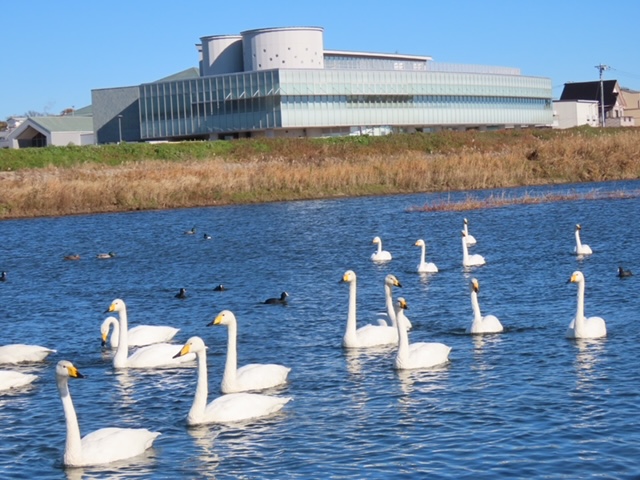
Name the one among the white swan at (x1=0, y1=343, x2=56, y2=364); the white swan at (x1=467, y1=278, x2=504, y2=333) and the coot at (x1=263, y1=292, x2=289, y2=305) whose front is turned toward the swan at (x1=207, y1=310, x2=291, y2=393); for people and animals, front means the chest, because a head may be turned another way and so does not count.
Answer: the white swan at (x1=467, y1=278, x2=504, y2=333)

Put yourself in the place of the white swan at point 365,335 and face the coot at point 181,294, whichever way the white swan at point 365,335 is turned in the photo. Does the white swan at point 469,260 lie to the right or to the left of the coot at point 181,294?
right

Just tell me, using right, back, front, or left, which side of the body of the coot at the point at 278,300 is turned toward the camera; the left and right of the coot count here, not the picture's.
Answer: right

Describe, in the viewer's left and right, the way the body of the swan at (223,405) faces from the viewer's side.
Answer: facing to the left of the viewer

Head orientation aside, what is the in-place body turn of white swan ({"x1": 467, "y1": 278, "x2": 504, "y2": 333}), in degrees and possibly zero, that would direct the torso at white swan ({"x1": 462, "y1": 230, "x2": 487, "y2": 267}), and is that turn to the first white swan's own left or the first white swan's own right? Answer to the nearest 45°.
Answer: approximately 135° to the first white swan's own right

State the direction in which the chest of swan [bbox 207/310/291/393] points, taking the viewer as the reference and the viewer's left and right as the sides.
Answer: facing to the left of the viewer

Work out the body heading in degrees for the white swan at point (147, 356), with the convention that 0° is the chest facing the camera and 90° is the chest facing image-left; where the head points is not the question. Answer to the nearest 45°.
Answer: approximately 90°

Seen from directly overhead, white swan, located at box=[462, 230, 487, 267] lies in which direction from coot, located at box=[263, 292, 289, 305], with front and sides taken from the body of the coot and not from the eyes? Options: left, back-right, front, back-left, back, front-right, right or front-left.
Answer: front-left

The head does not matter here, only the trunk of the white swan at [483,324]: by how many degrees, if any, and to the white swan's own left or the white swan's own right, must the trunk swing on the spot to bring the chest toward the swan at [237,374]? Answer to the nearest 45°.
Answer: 0° — it already faces it

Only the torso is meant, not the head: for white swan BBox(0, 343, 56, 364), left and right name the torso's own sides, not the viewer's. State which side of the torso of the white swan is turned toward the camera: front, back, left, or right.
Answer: left

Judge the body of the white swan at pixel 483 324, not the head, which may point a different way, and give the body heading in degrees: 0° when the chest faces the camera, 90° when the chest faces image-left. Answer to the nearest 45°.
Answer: approximately 45°

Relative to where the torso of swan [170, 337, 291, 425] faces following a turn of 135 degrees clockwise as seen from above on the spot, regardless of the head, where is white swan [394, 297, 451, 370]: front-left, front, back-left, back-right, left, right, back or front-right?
front

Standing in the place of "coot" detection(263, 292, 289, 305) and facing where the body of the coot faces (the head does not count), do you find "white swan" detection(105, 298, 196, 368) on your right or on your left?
on your right
